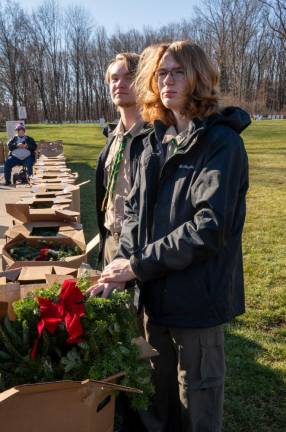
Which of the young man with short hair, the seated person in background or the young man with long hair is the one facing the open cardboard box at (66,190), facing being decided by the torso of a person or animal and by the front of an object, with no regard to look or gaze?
the seated person in background

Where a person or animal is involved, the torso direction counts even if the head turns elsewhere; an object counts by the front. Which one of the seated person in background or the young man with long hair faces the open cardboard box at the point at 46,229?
the seated person in background

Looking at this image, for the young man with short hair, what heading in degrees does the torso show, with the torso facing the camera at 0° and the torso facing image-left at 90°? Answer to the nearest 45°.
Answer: approximately 45°

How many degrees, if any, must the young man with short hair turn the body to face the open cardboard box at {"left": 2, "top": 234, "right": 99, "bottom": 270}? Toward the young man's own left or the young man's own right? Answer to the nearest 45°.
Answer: approximately 90° to the young man's own right

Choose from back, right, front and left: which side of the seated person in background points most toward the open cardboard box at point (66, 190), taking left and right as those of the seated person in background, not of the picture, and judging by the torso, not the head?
front

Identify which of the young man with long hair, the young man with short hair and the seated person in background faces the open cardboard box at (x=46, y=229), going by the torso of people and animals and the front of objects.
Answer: the seated person in background

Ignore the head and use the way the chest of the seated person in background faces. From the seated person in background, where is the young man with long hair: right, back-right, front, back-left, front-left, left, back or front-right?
front

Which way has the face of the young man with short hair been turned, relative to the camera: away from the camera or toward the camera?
toward the camera

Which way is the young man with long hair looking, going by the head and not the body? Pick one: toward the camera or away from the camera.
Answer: toward the camera

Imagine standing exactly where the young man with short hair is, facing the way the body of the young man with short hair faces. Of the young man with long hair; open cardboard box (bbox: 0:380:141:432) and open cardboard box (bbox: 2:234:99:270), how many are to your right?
1

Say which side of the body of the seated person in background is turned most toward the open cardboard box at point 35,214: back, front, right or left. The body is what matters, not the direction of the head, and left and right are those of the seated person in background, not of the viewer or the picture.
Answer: front

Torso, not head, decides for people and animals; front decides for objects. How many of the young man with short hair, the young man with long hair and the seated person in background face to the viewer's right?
0

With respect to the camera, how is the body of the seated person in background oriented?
toward the camera

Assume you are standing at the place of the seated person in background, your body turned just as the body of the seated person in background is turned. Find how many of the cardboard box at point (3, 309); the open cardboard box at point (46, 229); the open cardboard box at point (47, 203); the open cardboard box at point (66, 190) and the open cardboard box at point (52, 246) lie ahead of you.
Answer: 5

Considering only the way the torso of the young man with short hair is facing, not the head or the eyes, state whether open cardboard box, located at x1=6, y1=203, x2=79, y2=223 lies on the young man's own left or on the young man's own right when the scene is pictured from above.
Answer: on the young man's own right

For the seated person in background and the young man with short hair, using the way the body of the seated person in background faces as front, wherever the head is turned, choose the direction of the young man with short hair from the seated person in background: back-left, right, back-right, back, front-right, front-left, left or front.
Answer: front

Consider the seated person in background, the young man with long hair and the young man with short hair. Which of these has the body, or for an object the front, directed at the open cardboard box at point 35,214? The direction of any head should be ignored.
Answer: the seated person in background

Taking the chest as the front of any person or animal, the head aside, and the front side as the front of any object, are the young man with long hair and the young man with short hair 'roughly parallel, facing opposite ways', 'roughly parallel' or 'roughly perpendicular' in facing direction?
roughly parallel
